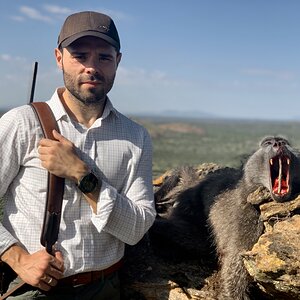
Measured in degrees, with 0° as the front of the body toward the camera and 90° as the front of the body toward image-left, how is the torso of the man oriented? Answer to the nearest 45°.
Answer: approximately 0°

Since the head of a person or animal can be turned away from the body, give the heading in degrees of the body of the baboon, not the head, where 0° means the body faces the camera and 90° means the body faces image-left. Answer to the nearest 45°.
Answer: approximately 315°

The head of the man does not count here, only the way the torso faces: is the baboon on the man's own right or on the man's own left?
on the man's own left
